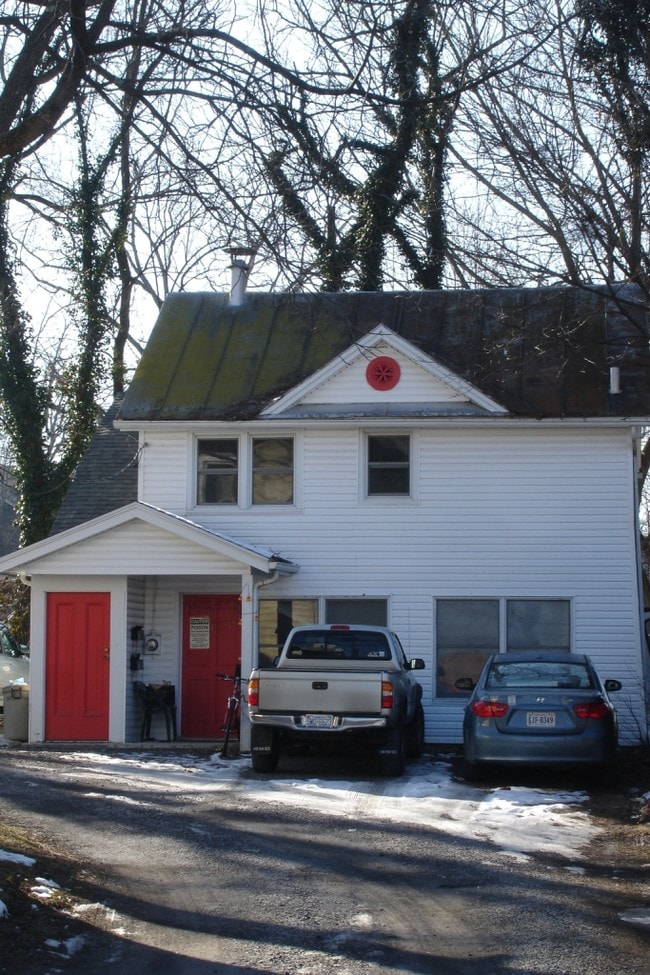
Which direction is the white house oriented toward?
toward the camera

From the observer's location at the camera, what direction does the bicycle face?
facing the viewer and to the left of the viewer

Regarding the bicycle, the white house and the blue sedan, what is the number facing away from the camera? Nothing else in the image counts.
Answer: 1

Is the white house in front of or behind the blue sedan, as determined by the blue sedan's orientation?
in front

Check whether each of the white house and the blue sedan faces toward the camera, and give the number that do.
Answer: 1

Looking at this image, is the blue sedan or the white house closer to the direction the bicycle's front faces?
the blue sedan

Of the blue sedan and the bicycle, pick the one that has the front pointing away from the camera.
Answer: the blue sedan

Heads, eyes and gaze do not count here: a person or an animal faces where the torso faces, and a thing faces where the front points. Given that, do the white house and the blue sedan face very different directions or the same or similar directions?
very different directions

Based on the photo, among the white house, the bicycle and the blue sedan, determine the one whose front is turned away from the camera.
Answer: the blue sedan

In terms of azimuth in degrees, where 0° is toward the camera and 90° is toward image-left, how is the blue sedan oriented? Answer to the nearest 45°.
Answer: approximately 180°

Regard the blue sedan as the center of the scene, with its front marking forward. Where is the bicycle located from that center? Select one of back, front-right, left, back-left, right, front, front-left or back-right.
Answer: front-left

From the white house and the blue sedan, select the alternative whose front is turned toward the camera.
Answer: the white house

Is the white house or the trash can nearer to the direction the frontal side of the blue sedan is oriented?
the white house

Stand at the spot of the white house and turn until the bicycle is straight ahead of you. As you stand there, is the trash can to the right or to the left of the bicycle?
right

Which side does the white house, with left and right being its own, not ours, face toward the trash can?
right
